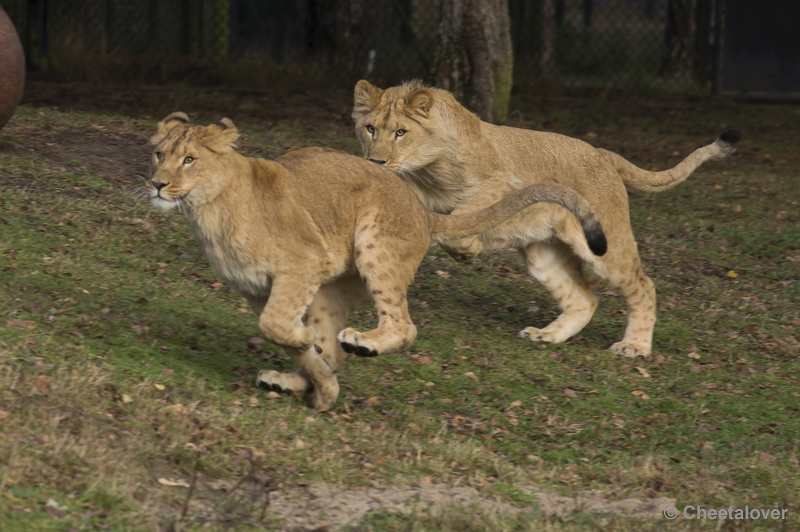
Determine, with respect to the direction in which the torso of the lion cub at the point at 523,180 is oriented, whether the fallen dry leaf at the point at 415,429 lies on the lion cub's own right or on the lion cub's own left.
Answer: on the lion cub's own left

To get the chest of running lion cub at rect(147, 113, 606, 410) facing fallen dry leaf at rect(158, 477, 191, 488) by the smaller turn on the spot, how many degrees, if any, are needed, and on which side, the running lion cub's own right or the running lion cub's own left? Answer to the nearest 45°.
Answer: approximately 45° to the running lion cub's own left

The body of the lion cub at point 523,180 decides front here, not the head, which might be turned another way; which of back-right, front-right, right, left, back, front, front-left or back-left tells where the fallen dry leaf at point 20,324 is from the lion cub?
front-left

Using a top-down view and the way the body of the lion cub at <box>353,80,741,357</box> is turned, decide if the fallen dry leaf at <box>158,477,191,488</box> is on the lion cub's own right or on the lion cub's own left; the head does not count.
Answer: on the lion cub's own left

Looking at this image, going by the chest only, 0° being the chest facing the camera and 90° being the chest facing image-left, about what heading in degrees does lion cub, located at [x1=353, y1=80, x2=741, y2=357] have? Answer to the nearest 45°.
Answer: approximately 90°

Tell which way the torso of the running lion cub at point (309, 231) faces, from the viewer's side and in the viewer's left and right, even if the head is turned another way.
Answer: facing the viewer and to the left of the viewer

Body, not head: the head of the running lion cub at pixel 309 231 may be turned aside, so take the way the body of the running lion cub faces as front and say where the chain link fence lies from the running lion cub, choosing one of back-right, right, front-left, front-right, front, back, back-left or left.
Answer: back-right

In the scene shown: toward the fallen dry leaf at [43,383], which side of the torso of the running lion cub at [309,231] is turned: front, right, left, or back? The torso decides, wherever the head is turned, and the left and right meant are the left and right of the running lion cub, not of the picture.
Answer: front

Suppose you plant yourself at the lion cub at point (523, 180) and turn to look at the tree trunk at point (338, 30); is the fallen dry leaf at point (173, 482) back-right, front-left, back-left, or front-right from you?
back-left

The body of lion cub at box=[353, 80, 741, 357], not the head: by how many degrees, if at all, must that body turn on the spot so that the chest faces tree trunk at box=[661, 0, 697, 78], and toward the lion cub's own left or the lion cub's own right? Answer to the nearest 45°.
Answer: approximately 90° to the lion cub's own right

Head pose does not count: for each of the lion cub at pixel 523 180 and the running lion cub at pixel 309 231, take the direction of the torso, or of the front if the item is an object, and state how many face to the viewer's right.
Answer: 0

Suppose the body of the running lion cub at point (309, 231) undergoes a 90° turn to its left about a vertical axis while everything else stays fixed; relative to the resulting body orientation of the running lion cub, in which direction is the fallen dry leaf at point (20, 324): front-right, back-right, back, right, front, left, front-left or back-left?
back-right

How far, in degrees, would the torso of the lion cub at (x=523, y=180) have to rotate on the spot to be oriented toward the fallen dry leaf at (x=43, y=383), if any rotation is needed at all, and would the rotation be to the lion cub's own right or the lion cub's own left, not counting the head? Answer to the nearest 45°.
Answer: approximately 45° to the lion cub's own left

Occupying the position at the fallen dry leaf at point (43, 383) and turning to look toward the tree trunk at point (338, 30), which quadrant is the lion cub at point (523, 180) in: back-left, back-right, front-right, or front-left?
front-right

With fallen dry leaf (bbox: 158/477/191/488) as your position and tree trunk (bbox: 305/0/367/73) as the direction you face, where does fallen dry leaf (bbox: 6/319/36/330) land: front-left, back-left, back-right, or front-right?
front-left

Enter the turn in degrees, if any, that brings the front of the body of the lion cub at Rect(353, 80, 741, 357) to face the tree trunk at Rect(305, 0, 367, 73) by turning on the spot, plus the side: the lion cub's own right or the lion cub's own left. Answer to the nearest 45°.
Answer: approximately 90° to the lion cub's own right
